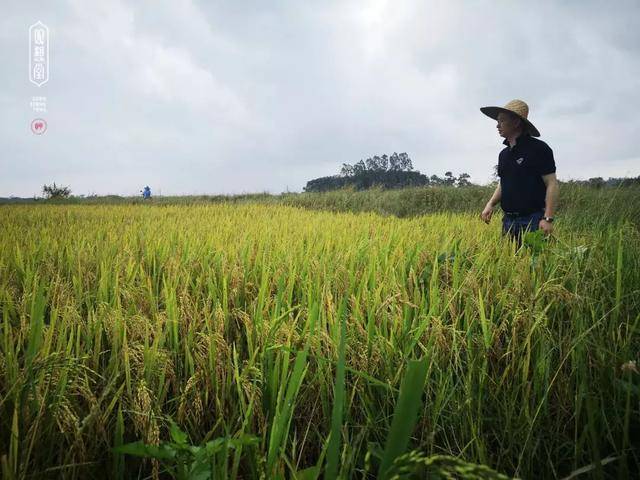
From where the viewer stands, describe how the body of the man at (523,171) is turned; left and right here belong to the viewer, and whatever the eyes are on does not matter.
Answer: facing the viewer and to the left of the viewer

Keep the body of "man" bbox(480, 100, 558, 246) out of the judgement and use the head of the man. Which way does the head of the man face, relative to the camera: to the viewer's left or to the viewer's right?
to the viewer's left

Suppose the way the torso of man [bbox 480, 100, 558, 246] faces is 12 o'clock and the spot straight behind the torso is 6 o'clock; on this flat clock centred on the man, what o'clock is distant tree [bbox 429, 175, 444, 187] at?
The distant tree is roughly at 4 o'clock from the man.

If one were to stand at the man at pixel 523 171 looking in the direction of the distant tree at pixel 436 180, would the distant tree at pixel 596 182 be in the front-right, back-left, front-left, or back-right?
front-right

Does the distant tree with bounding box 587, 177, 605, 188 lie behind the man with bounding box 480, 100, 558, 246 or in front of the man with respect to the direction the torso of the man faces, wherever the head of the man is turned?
behind
